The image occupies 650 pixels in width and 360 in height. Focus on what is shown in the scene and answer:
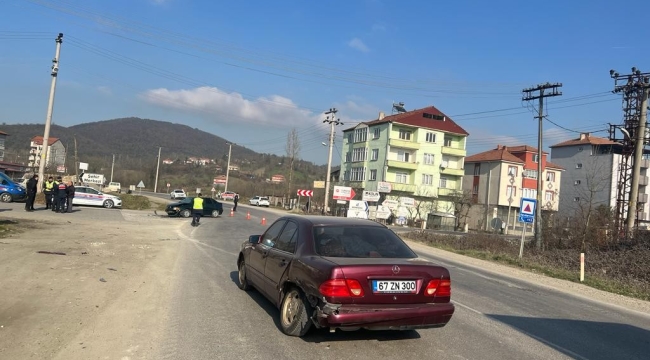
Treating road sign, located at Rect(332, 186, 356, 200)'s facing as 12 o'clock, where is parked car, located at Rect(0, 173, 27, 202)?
The parked car is roughly at 2 o'clock from the road sign.

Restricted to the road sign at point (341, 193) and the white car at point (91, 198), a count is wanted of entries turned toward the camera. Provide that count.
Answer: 1

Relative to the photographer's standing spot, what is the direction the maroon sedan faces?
facing away from the viewer and to the left of the viewer

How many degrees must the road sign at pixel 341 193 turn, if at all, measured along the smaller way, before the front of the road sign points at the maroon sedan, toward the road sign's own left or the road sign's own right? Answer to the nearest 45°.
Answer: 0° — it already faces it

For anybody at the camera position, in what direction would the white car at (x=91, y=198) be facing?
facing to the right of the viewer

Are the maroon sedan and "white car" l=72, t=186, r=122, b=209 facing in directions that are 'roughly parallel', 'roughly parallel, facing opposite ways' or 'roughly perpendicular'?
roughly perpendicular

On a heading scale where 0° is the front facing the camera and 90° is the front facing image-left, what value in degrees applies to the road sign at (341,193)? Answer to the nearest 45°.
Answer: approximately 0°
